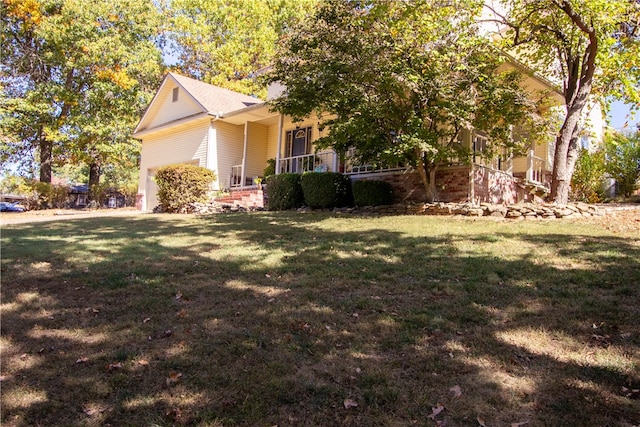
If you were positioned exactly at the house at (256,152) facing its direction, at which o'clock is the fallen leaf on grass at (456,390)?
The fallen leaf on grass is roughly at 10 o'clock from the house.

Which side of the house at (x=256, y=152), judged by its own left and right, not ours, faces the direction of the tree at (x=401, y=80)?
left

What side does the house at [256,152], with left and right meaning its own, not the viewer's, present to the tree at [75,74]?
right

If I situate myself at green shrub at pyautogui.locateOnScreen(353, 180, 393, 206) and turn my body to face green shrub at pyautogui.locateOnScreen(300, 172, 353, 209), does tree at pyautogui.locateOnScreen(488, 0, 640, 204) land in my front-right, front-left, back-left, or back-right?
back-left

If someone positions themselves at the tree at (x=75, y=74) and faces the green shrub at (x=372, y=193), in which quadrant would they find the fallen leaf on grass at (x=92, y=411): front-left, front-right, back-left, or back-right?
front-right

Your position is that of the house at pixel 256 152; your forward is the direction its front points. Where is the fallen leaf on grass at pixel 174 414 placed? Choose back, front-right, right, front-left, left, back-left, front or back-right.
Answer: front-left

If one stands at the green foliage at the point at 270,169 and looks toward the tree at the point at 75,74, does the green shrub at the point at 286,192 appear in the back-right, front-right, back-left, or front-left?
back-left
